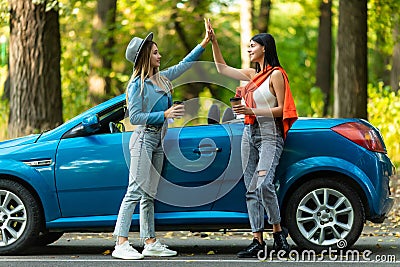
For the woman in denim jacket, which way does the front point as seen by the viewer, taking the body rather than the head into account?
to the viewer's right

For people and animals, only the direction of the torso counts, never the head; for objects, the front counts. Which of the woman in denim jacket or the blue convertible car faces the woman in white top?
the woman in denim jacket

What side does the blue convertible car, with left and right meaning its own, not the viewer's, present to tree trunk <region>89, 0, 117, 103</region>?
right

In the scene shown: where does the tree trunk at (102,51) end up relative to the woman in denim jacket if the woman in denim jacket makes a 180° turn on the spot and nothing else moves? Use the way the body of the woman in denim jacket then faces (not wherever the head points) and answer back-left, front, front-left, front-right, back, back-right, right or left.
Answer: right

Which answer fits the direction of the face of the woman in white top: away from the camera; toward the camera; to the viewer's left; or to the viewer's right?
to the viewer's left

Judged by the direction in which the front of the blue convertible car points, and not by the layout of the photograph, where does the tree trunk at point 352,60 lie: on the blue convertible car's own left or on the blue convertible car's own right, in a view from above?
on the blue convertible car's own right

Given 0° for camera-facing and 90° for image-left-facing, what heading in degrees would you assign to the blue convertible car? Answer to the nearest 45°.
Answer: approximately 90°

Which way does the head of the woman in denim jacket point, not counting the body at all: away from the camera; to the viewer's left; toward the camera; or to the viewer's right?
to the viewer's right

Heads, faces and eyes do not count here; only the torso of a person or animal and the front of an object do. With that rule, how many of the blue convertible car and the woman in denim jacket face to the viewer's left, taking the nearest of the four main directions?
1

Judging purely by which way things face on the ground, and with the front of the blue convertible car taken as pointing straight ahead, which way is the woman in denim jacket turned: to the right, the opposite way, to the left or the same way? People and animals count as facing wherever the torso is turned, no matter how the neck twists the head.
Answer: the opposite way

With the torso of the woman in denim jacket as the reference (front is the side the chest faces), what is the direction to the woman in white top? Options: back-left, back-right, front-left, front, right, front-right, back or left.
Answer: front
